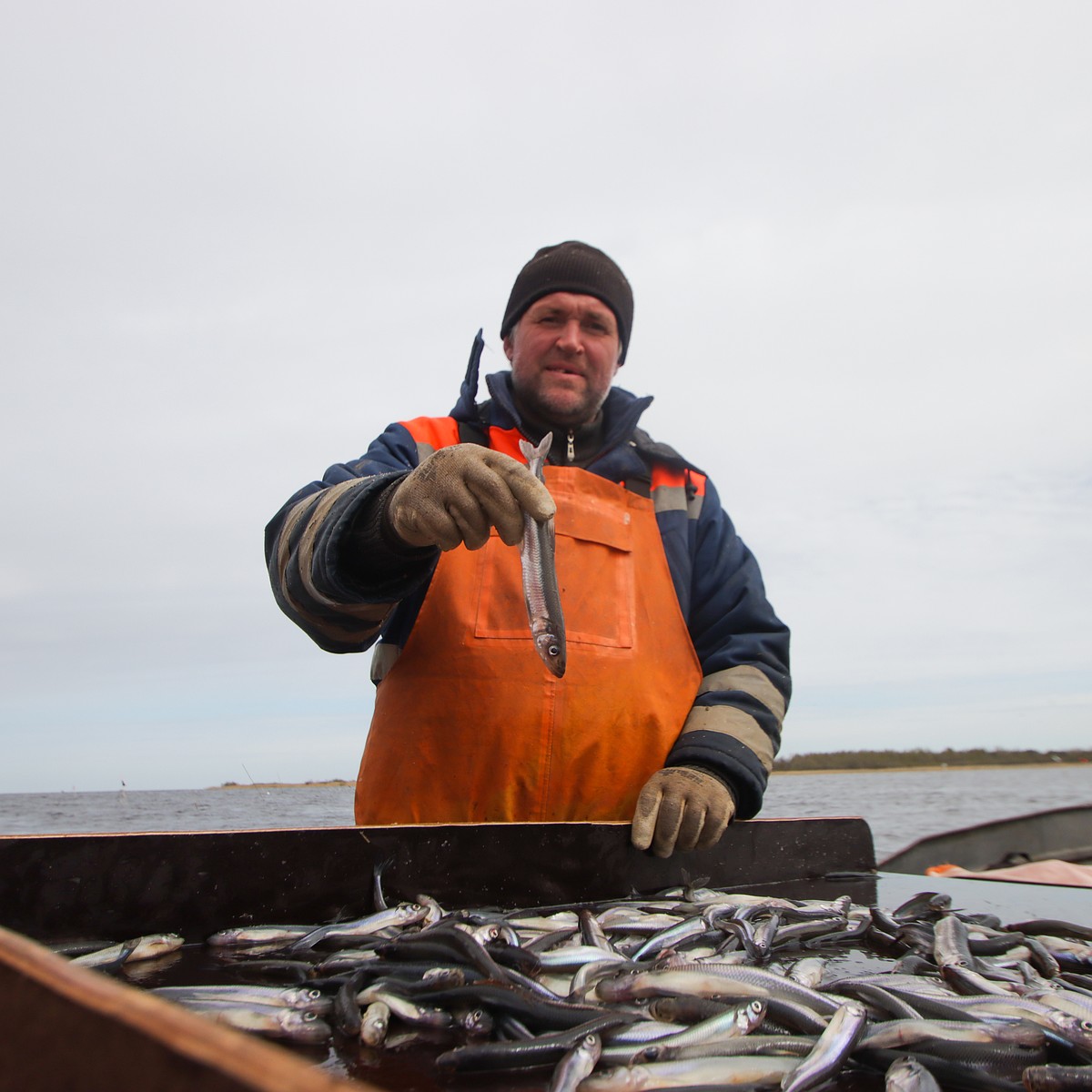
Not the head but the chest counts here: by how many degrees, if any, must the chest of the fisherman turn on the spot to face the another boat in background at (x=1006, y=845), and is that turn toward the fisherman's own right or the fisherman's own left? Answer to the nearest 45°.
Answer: approximately 135° to the fisherman's own left

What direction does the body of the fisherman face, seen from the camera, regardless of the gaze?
toward the camera

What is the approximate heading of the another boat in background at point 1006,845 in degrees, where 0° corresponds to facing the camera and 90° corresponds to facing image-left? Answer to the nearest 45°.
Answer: approximately 90°

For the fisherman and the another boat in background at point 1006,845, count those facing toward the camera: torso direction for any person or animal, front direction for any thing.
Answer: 1

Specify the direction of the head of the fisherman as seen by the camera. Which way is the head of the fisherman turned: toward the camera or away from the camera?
toward the camera

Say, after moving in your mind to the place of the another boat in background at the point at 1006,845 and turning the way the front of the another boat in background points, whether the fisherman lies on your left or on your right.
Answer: on your left

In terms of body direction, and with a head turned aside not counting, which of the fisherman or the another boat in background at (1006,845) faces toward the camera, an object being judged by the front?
the fisherman
